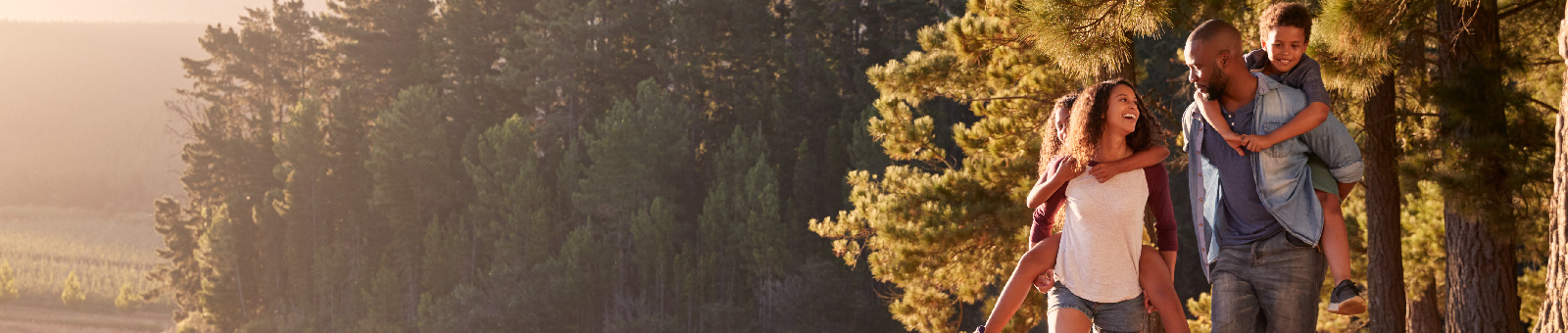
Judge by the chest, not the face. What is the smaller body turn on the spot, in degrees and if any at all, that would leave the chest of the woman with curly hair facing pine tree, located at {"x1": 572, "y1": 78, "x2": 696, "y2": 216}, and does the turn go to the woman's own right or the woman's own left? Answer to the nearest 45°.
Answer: approximately 135° to the woman's own right

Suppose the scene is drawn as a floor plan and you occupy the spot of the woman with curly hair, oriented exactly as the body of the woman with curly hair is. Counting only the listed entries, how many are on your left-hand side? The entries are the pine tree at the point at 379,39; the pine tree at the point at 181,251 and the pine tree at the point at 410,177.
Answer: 0

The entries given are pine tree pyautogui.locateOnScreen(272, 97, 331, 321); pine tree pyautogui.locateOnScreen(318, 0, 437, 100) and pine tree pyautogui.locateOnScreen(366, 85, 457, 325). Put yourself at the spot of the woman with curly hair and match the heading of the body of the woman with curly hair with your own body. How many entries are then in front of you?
0

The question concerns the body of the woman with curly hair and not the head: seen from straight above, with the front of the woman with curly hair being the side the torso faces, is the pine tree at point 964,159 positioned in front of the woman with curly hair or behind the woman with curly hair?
behind

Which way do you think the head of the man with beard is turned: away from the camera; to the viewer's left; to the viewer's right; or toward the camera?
to the viewer's left

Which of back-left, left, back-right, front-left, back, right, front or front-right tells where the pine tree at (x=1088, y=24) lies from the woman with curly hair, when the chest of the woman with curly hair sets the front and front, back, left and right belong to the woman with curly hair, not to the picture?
back

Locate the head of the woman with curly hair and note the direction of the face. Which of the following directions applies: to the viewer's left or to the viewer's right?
to the viewer's right

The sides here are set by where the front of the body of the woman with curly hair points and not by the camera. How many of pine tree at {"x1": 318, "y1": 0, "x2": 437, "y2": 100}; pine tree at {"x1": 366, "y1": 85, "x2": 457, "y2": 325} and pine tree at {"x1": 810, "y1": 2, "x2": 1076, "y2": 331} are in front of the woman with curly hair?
0

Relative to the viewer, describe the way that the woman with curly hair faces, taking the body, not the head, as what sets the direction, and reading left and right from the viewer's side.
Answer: facing the viewer
